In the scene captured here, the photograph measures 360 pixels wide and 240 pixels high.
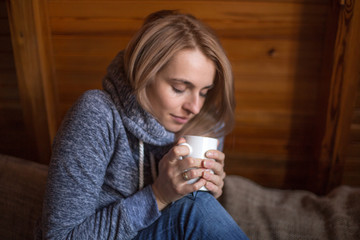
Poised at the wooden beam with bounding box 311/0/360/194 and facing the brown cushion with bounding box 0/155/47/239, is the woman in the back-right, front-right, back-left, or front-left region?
front-left

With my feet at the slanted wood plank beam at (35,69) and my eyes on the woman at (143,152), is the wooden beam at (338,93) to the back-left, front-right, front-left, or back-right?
front-left

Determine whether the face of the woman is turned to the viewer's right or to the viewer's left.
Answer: to the viewer's right

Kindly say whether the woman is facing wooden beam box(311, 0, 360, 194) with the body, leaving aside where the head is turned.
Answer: no

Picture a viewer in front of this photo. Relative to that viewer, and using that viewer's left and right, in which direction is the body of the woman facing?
facing the viewer and to the right of the viewer

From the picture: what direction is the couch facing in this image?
toward the camera

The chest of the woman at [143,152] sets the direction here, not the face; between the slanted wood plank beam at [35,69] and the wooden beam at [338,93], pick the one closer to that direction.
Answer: the wooden beam

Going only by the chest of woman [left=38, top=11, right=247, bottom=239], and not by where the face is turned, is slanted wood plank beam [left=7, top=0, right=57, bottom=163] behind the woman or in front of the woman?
behind
